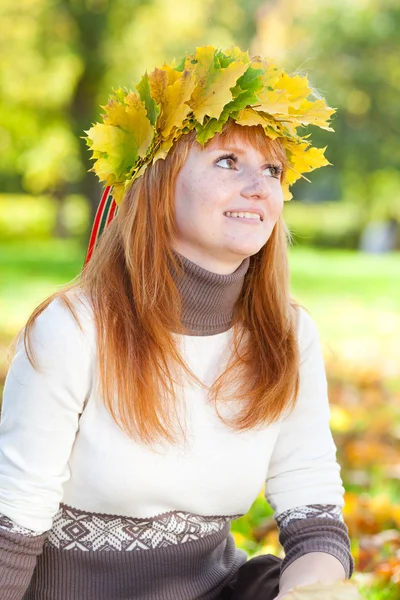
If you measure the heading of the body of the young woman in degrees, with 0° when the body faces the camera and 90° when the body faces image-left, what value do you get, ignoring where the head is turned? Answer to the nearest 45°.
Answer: approximately 315°

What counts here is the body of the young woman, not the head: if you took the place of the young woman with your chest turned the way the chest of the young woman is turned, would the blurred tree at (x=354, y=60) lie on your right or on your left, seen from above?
on your left

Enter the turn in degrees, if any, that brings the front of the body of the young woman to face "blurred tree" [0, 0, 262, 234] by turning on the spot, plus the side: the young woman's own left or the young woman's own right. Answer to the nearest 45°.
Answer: approximately 135° to the young woman's own left
